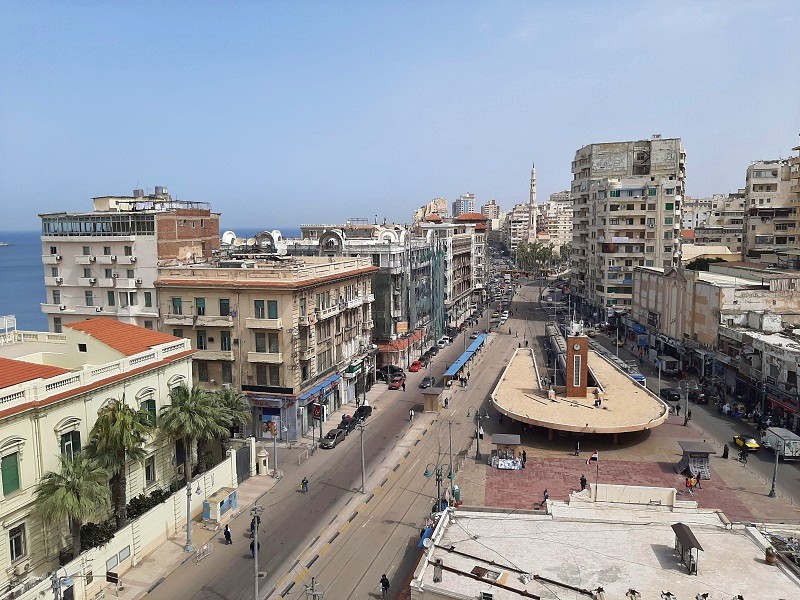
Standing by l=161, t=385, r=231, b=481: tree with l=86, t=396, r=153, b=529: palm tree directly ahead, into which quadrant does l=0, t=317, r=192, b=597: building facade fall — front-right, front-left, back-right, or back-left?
front-right

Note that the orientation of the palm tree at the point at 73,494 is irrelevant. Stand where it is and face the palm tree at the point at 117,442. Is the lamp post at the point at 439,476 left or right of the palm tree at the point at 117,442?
right

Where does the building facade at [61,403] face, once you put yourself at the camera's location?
facing the viewer and to the right of the viewer

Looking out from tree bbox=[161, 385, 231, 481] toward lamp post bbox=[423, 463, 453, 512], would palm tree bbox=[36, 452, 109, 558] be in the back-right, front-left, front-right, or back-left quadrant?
back-right

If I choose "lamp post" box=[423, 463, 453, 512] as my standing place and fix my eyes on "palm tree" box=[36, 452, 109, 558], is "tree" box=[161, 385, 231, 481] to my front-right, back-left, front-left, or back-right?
front-right
